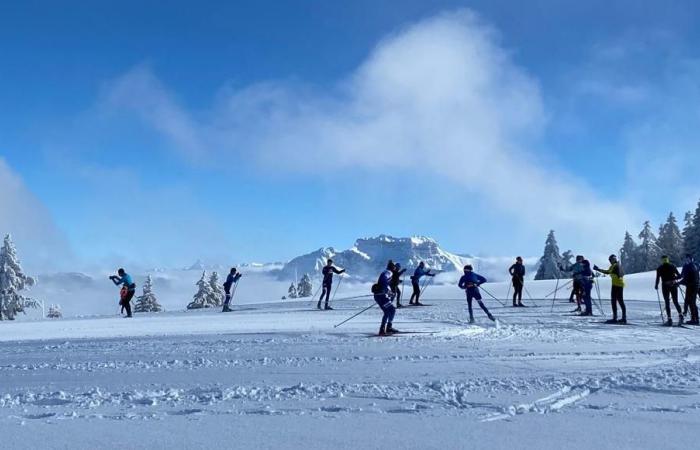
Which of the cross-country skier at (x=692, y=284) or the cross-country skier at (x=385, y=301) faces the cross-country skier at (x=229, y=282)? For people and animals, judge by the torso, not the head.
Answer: the cross-country skier at (x=692, y=284)

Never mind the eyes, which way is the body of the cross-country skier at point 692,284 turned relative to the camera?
to the viewer's left
